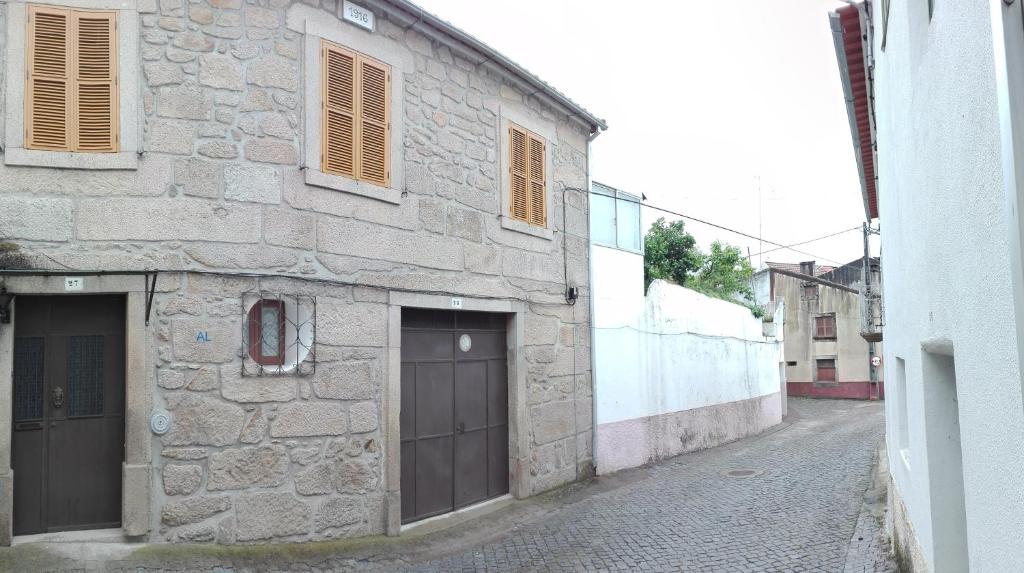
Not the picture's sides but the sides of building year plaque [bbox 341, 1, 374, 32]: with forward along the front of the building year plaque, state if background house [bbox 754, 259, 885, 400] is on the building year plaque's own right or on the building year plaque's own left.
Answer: on the building year plaque's own left

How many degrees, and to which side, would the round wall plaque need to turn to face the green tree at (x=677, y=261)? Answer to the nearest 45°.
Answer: approximately 135° to its left

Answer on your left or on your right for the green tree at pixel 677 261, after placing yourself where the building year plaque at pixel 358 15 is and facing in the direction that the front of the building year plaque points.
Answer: on your left

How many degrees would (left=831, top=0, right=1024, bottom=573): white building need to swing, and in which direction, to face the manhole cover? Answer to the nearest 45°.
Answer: approximately 90° to its right

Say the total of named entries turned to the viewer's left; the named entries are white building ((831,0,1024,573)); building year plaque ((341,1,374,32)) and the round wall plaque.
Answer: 1

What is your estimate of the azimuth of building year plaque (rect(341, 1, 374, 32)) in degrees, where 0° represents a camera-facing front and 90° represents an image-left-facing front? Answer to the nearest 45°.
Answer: approximately 315°

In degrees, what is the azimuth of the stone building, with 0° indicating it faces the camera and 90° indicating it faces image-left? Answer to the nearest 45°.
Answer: approximately 315°

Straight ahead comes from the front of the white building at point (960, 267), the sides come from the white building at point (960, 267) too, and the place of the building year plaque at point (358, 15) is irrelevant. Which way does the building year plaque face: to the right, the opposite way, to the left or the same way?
the opposite way

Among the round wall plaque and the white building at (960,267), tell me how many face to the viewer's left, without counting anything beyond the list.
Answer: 1

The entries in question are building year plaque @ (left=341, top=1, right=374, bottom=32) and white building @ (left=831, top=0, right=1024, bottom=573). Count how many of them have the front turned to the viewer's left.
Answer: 1

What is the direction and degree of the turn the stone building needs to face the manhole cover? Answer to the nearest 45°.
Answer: approximately 90° to its left

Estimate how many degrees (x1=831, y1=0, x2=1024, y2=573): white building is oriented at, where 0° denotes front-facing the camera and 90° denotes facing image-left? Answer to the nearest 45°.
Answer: approximately 90°
